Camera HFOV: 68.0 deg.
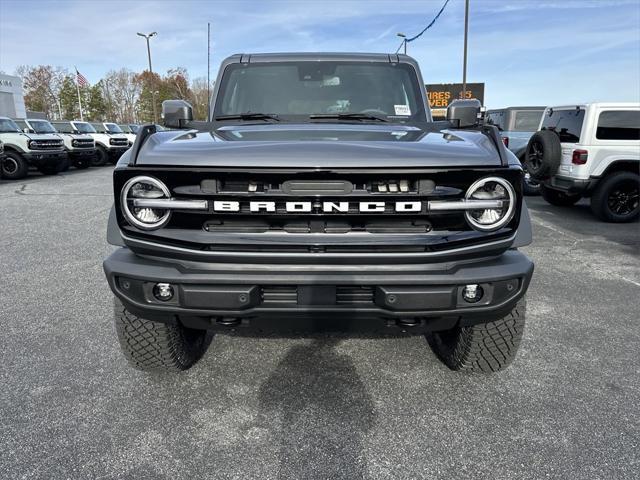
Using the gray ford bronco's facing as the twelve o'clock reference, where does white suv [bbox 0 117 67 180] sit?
The white suv is roughly at 5 o'clock from the gray ford bronco.

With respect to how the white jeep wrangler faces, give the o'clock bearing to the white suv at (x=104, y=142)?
The white suv is roughly at 8 o'clock from the white jeep wrangler.

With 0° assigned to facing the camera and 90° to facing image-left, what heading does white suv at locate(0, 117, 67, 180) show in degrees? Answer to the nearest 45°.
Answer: approximately 315°

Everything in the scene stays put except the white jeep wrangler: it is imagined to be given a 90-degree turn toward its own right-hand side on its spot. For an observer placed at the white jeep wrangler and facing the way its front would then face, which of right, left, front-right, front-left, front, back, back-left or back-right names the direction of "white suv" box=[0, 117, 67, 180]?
back-right

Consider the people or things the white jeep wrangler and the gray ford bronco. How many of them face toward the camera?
1

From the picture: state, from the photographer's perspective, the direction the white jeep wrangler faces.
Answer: facing away from the viewer and to the right of the viewer

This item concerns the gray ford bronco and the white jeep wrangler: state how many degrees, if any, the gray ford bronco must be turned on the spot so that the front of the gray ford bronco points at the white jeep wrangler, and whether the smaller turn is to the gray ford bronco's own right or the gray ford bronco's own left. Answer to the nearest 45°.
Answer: approximately 135° to the gray ford bronco's own left

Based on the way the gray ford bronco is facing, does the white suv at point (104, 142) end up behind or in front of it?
behind
